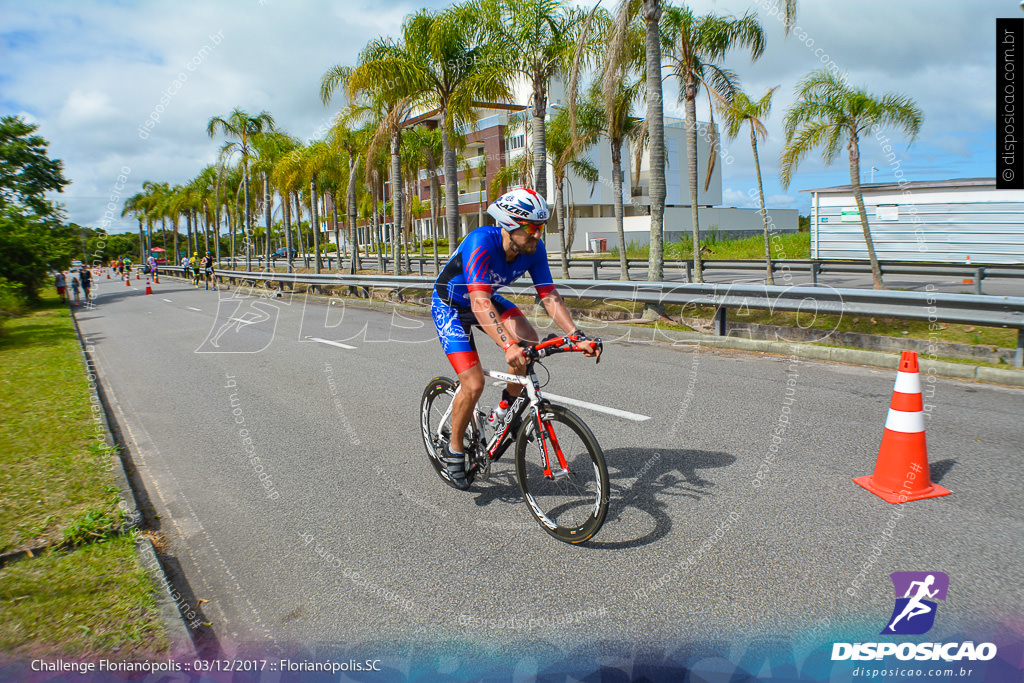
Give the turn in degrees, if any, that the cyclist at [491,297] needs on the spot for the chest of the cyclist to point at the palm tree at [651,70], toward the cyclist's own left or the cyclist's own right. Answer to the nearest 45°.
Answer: approximately 135° to the cyclist's own left

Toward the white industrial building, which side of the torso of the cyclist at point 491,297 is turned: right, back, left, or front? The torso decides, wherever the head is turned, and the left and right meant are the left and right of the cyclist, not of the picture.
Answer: left

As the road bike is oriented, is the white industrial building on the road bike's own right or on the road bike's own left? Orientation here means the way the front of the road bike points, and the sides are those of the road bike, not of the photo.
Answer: on the road bike's own left

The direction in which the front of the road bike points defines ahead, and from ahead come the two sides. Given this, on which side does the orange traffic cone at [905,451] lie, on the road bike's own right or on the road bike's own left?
on the road bike's own left

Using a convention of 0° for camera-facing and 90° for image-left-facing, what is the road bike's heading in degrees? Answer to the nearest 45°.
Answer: approximately 315°

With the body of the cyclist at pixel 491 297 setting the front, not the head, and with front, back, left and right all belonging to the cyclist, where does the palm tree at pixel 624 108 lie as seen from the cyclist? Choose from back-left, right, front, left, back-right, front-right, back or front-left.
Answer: back-left

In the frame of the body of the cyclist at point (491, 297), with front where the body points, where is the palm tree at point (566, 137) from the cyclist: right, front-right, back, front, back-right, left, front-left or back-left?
back-left

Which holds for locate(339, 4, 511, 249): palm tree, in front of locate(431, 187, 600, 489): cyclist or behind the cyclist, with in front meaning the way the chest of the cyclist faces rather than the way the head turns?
behind

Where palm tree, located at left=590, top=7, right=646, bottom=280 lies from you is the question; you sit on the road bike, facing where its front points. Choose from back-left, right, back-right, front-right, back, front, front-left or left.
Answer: back-left

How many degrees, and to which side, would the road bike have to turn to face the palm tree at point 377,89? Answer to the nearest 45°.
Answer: approximately 135° to its left
